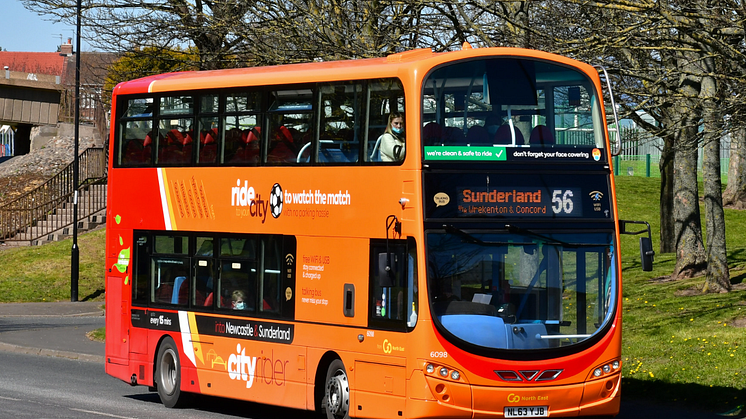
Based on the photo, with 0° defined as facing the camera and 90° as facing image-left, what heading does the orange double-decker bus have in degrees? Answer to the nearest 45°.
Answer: approximately 315°

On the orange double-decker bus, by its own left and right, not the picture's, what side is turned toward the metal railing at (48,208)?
back
